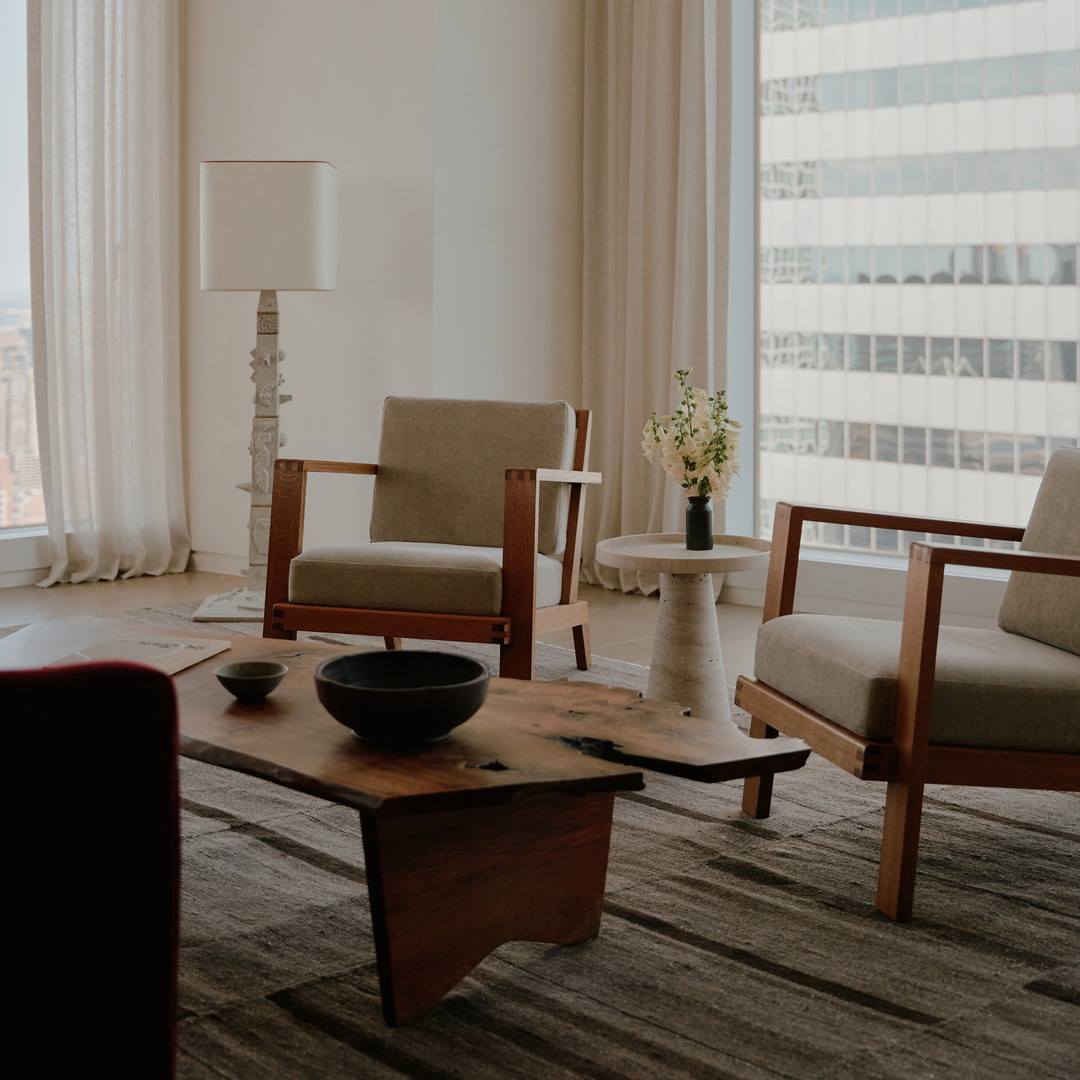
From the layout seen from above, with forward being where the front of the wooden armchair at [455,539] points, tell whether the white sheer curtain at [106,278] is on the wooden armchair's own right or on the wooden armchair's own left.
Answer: on the wooden armchair's own right

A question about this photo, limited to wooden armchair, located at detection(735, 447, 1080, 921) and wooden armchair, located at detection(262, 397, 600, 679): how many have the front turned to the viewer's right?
0

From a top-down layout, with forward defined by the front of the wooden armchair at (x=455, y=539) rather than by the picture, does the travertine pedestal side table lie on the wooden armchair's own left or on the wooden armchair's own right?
on the wooden armchair's own left

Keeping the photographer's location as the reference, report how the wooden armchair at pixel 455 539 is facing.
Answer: facing the viewer and to the left of the viewer

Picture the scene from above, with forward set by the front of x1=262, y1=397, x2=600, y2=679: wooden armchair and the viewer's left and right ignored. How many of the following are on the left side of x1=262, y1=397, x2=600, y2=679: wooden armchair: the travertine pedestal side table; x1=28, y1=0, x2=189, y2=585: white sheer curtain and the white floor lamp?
1

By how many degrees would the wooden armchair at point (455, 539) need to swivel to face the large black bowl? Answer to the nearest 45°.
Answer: approximately 45° to its left

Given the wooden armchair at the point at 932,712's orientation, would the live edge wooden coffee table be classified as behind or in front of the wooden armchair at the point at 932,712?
in front
